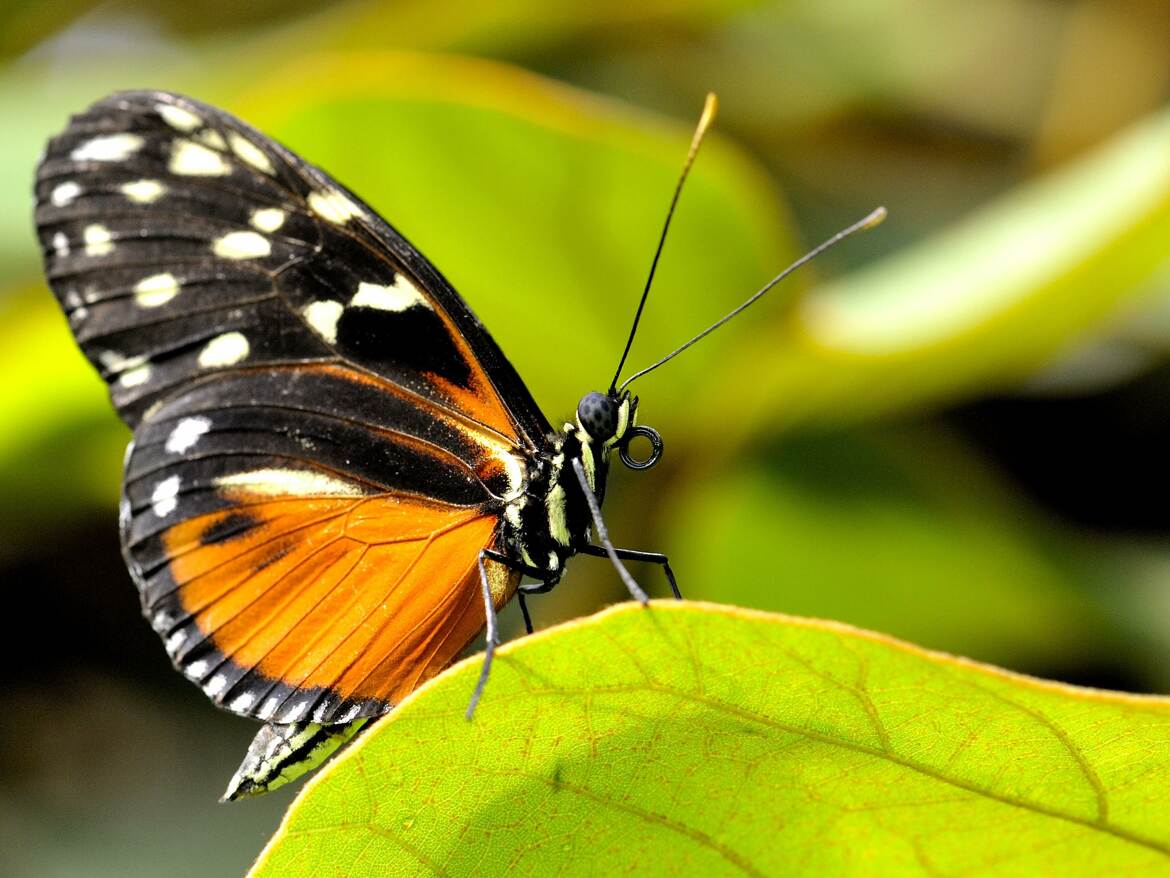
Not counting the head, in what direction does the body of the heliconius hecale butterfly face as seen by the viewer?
to the viewer's right
